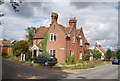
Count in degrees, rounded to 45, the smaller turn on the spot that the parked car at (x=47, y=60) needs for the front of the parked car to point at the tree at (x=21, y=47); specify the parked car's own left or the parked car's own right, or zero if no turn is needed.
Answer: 0° — it already faces it

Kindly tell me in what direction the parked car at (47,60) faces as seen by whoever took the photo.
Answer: facing away from the viewer and to the left of the viewer

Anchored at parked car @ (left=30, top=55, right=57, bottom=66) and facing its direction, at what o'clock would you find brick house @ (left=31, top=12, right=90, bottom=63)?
The brick house is roughly at 2 o'clock from the parked car.

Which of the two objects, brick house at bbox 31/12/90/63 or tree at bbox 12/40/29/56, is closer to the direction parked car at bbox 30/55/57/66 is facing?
the tree
